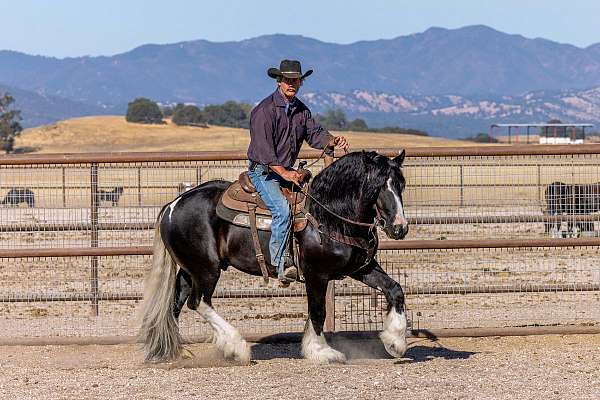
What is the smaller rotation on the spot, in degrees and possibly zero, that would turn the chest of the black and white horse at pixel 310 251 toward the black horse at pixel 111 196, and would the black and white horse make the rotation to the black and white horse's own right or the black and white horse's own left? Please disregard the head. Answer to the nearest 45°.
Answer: approximately 135° to the black and white horse's own left

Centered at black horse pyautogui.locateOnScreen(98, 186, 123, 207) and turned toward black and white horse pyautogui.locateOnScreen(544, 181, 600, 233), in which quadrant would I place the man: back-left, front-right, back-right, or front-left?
front-right

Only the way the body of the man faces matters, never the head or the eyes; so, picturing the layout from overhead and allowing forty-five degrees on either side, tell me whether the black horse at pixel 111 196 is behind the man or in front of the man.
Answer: behind

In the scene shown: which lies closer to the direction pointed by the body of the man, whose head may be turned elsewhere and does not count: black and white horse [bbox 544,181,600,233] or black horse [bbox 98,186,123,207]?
the black and white horse

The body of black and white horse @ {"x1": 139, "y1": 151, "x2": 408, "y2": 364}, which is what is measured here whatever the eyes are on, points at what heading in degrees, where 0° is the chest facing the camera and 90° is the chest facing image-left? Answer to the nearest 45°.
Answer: approximately 270°

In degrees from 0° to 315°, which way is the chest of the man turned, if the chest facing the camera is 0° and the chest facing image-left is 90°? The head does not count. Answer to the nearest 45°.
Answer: approximately 315°

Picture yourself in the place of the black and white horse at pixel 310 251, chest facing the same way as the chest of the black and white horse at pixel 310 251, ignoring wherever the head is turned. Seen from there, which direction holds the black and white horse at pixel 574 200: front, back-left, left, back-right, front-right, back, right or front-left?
front-left
